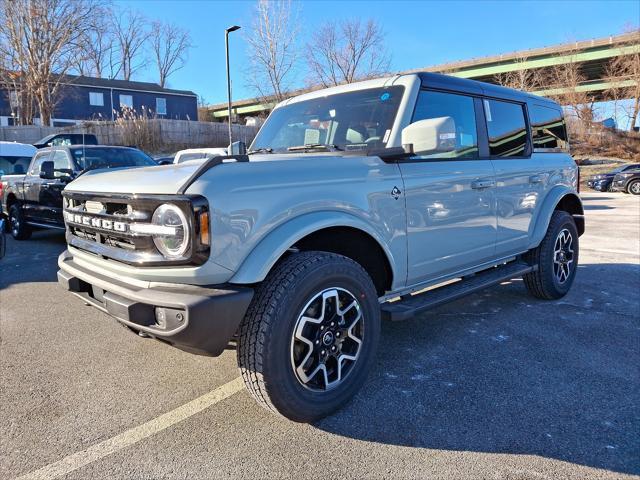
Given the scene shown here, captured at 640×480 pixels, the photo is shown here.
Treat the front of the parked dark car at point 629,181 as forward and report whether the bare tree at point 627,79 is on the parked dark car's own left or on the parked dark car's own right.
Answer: on the parked dark car's own right

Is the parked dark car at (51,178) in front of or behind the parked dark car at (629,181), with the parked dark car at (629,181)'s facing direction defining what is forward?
in front

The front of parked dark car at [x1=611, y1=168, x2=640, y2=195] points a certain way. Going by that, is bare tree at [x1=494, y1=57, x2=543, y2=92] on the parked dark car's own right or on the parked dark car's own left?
on the parked dark car's own right

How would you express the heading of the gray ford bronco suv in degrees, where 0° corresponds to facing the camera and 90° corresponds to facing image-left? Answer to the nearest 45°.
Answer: approximately 45°

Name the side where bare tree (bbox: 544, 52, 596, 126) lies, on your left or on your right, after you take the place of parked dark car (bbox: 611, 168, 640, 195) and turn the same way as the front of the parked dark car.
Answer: on your right

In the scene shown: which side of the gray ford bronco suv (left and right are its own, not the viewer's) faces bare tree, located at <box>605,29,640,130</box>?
back

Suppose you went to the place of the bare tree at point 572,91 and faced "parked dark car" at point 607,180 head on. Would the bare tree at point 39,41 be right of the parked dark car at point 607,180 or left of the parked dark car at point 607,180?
right

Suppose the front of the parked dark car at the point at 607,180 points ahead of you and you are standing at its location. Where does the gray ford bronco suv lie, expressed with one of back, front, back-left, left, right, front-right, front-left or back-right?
front-left

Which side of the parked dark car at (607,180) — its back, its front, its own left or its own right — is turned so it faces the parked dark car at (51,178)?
front

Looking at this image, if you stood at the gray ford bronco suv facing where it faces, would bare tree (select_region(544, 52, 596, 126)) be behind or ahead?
behind

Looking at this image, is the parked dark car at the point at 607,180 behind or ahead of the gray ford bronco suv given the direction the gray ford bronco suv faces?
behind
